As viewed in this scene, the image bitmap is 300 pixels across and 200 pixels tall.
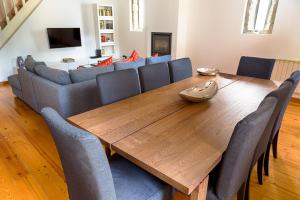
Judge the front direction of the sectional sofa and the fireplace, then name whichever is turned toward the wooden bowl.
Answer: the fireplace

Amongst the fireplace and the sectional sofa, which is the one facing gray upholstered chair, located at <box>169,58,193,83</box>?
the fireplace

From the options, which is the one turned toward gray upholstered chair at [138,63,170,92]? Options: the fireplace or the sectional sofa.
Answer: the fireplace

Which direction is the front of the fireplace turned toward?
toward the camera

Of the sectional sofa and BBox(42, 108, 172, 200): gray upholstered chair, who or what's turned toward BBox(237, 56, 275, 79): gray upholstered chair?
BBox(42, 108, 172, 200): gray upholstered chair

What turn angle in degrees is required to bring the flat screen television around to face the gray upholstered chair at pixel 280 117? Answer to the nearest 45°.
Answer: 0° — it already faces it

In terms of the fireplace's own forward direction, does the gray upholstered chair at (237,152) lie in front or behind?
in front

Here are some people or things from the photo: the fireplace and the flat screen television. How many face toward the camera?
2

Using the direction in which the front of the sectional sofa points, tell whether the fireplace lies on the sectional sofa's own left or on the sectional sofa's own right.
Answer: on the sectional sofa's own right

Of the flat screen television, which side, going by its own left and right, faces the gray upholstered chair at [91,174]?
front

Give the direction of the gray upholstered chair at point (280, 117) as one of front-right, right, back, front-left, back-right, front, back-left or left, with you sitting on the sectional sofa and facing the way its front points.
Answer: back

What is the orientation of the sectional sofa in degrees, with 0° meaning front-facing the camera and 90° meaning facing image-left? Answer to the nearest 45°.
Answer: approximately 135°

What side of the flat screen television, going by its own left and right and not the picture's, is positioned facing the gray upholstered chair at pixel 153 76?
front

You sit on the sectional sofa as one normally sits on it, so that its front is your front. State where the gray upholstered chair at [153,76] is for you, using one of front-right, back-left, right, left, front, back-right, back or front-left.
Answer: back

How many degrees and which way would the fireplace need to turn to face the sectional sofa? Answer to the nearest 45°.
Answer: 0° — it already faces it

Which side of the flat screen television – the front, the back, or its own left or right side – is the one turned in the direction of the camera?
front
